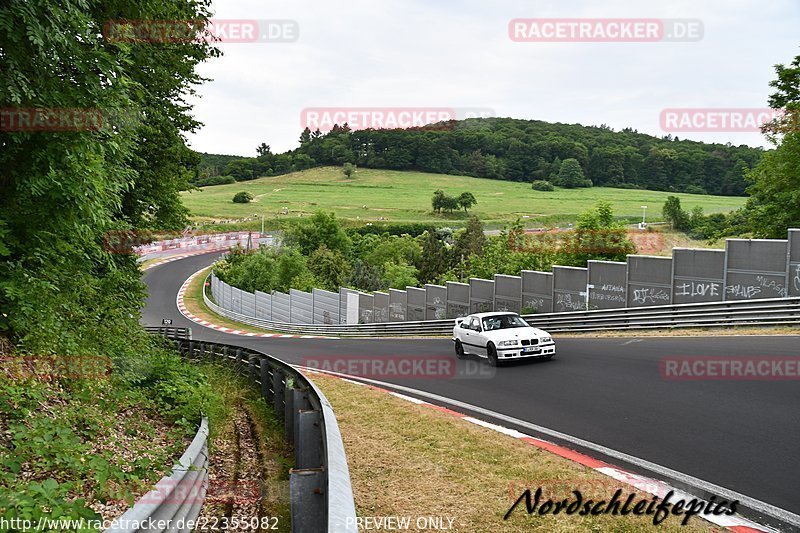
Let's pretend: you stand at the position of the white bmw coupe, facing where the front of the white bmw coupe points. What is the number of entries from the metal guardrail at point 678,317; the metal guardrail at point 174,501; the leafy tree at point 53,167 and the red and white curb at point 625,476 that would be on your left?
1

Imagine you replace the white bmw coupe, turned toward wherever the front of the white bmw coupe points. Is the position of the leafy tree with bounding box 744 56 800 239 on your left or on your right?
on your left

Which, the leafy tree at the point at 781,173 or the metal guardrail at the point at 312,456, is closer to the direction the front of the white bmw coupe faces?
the metal guardrail

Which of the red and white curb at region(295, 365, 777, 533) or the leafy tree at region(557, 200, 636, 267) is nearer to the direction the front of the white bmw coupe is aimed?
the red and white curb

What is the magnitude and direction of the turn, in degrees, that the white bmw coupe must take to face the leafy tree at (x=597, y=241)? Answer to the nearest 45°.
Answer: approximately 135° to its left

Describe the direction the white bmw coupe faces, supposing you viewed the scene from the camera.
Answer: facing the viewer and to the right of the viewer

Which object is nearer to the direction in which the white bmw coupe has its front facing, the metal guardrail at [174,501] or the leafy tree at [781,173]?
the metal guardrail

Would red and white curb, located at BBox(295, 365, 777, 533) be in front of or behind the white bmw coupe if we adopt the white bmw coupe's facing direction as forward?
in front

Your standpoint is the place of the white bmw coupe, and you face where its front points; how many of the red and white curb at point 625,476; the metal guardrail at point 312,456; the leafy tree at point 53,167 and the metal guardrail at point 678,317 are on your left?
1

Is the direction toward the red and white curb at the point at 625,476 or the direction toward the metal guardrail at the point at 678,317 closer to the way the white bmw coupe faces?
the red and white curb

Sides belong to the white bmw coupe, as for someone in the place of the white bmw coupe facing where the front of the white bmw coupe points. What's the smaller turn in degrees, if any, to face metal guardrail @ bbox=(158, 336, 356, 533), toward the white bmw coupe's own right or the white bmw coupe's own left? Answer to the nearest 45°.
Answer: approximately 45° to the white bmw coupe's own right

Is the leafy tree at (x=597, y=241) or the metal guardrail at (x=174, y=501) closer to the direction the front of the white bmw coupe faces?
the metal guardrail

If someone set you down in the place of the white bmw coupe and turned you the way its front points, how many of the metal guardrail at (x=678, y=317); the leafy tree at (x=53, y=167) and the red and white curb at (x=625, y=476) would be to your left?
1
